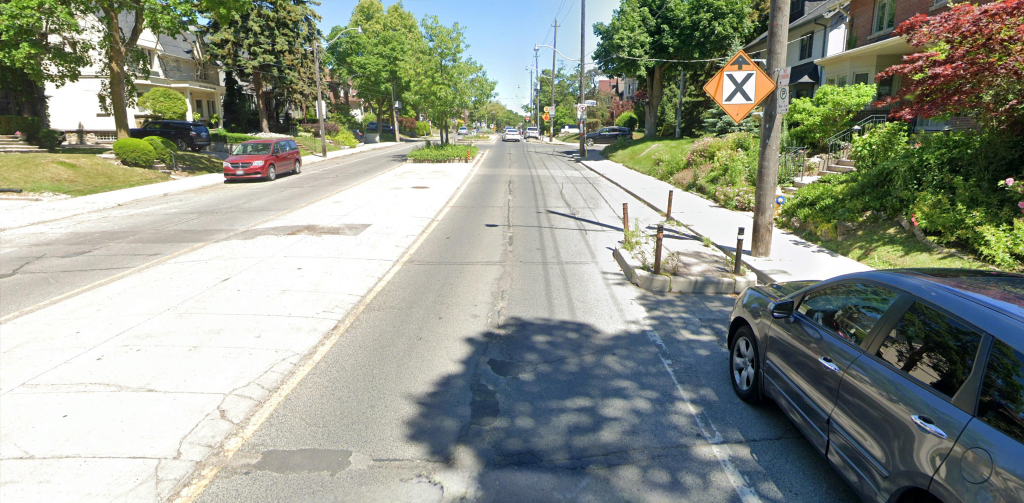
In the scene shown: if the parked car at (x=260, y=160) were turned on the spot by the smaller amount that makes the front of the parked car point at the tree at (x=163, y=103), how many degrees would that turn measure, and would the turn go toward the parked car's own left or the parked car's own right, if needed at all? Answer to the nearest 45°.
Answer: approximately 135° to the parked car's own right

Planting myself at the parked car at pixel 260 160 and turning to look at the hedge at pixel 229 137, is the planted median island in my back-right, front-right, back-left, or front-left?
front-right

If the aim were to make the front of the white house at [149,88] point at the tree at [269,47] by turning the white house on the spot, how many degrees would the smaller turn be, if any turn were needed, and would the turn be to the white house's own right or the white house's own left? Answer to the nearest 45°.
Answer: approximately 45° to the white house's own left

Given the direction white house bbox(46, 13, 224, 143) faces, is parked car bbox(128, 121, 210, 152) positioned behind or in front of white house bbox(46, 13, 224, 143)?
in front

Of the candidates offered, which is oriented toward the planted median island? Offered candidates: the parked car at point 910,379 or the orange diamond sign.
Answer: the parked car

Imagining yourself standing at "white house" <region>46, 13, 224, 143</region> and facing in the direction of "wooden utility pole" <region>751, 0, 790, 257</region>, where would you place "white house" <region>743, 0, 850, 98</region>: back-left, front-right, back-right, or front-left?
front-left

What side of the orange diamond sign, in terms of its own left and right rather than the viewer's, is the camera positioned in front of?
front

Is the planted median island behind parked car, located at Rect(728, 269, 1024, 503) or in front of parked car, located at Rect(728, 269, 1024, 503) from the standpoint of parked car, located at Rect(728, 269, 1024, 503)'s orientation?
in front

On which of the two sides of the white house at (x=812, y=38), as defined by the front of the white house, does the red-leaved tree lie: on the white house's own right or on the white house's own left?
on the white house's own left

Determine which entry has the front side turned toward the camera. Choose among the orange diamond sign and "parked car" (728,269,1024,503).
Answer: the orange diamond sign

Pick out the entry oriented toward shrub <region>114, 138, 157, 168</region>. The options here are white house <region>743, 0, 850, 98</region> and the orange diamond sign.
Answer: the white house

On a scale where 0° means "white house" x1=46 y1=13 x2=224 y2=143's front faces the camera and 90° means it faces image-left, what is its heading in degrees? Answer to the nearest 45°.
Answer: approximately 315°

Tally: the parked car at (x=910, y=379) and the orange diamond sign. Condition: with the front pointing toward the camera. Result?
1

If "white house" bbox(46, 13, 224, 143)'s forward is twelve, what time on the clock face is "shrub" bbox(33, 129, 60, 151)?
The shrub is roughly at 2 o'clock from the white house.

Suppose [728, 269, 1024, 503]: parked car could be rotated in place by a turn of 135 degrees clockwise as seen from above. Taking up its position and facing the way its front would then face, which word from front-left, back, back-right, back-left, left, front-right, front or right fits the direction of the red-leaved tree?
left

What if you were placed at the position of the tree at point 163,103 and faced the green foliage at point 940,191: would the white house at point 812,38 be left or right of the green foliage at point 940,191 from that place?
left

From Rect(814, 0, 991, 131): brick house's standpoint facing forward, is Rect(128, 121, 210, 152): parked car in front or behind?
in front
